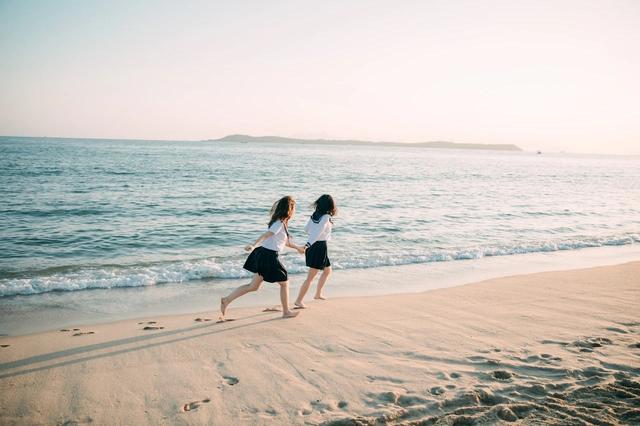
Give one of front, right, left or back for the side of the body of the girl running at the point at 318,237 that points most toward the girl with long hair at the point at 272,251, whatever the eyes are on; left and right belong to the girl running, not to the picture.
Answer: back

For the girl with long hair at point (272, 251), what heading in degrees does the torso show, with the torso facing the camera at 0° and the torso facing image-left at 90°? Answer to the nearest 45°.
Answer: approximately 270°

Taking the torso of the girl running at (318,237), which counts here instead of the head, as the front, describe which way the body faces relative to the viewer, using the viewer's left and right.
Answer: facing away from the viewer and to the right of the viewer

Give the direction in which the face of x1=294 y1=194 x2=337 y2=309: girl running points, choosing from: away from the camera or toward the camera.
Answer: away from the camera

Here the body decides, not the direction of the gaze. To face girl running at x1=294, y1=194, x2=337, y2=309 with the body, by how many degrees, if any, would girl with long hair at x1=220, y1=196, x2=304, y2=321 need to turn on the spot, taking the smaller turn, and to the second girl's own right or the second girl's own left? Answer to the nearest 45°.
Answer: approximately 45° to the second girl's own left

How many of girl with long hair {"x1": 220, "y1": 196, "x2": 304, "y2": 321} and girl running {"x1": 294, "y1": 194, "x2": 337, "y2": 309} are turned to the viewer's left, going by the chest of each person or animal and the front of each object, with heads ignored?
0
